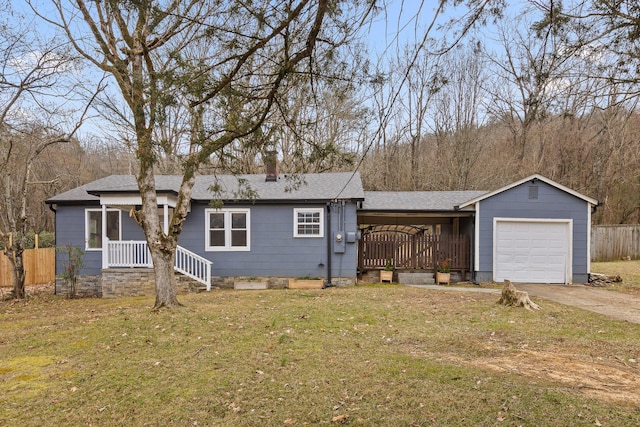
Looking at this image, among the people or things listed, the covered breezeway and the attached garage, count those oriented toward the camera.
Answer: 2

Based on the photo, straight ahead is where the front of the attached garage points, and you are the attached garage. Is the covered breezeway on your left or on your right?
on your right

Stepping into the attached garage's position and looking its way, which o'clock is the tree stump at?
The tree stump is roughly at 12 o'clock from the attached garage.

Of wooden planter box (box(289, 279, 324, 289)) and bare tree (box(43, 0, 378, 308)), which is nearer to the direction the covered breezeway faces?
the bare tree

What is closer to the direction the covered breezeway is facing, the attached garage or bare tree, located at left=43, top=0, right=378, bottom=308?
the bare tree

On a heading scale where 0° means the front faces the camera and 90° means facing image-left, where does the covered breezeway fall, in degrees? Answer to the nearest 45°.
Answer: approximately 0°

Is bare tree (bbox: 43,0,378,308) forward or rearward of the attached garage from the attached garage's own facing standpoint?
forward

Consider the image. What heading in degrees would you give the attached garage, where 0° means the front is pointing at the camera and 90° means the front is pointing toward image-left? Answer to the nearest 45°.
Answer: approximately 0°

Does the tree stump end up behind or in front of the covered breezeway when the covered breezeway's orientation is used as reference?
in front

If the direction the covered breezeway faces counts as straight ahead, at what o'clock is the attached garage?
The attached garage is roughly at 9 o'clock from the covered breezeway.

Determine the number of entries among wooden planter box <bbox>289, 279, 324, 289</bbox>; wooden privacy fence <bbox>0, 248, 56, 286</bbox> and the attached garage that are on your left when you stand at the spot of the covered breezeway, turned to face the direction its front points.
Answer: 1

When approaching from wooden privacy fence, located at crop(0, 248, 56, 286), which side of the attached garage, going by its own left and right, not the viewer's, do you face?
right

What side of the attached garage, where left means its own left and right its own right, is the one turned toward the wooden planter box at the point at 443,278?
right
